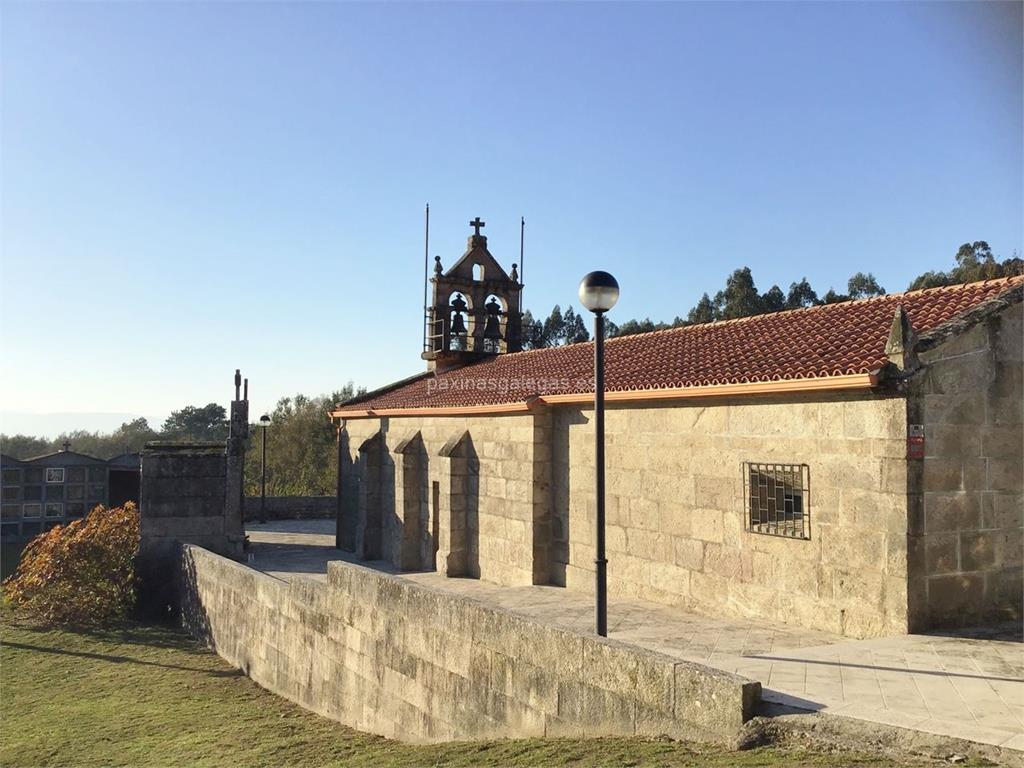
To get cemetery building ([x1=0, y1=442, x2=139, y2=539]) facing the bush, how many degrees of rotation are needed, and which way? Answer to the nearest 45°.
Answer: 0° — it already faces it

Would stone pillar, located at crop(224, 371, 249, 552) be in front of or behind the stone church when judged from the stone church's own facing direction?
in front

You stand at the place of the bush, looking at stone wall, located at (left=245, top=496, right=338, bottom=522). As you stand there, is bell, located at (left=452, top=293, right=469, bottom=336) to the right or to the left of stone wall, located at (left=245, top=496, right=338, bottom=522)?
right

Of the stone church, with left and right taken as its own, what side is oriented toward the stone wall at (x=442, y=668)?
left

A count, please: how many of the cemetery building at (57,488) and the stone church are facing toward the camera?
1

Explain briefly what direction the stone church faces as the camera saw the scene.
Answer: facing away from the viewer and to the left of the viewer

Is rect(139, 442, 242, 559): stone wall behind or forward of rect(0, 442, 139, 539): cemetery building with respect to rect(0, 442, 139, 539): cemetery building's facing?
forward

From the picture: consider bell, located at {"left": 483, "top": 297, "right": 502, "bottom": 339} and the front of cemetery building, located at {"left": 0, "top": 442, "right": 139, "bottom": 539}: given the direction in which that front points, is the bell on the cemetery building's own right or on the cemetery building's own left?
on the cemetery building's own left

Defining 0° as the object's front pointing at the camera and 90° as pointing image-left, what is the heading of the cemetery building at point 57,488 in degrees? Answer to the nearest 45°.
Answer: approximately 0°

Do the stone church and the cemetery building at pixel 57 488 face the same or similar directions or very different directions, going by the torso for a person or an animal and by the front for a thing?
very different directions

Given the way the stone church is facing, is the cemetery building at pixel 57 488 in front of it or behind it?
in front
